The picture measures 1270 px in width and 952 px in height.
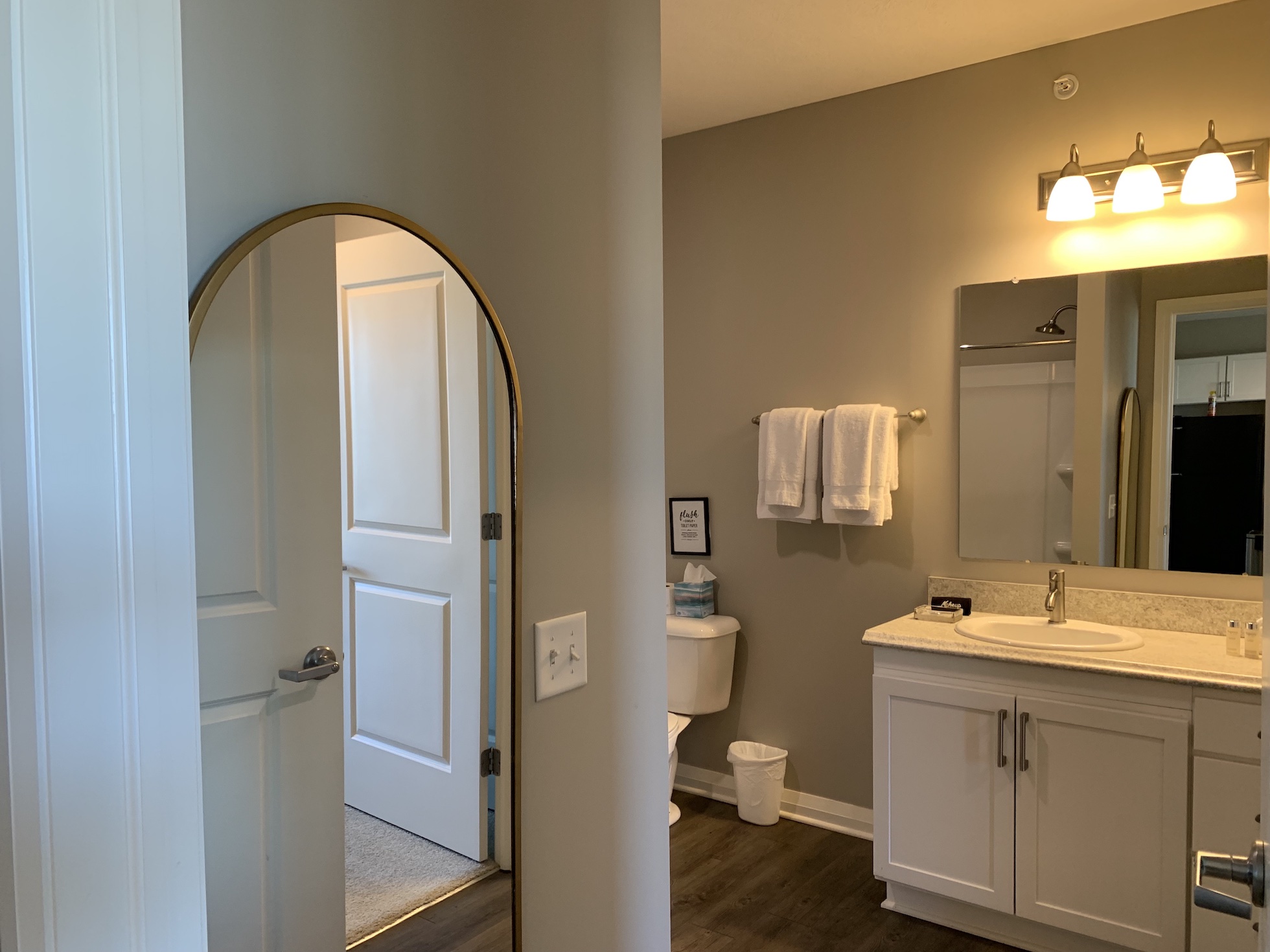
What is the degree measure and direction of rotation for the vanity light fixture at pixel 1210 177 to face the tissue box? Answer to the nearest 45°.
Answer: approximately 90° to its right

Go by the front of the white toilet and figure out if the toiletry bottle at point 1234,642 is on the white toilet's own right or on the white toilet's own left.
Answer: on the white toilet's own left

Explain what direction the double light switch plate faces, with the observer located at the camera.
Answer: facing the viewer and to the right of the viewer

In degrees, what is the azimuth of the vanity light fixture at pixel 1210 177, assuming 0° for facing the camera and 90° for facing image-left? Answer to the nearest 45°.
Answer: approximately 0°

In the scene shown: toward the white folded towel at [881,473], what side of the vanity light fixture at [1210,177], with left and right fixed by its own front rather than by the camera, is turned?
right

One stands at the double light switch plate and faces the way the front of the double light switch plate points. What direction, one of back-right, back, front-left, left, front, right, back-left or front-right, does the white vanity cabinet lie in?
left
